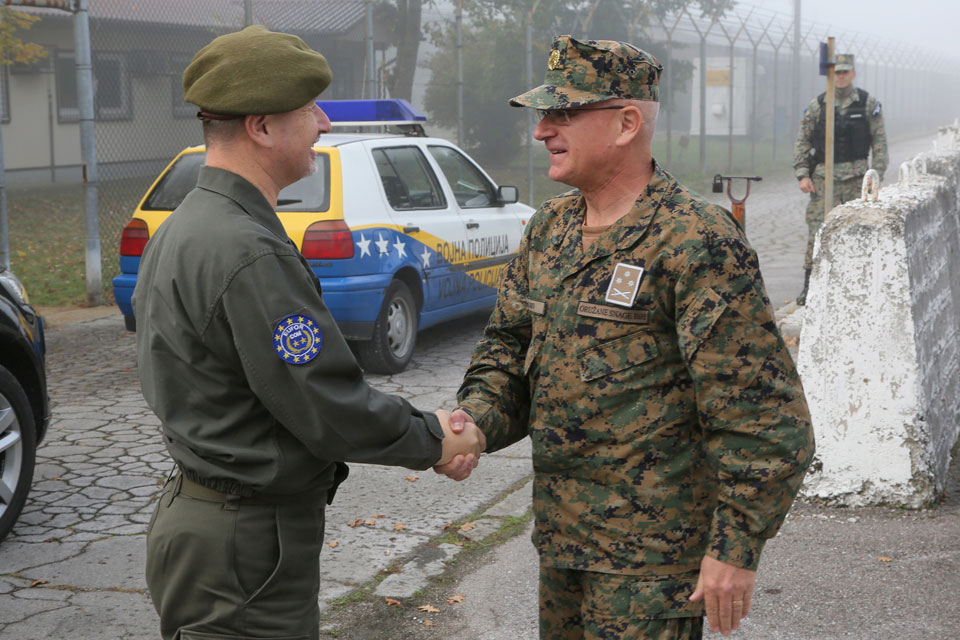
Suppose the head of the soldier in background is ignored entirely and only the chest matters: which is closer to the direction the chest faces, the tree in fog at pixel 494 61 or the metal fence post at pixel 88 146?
the metal fence post

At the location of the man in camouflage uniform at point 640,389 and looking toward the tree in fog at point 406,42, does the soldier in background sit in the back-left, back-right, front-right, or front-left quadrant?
front-right

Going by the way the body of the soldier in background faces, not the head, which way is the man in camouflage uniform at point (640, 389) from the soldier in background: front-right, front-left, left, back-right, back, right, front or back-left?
front

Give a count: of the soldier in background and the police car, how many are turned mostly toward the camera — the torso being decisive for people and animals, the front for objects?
1

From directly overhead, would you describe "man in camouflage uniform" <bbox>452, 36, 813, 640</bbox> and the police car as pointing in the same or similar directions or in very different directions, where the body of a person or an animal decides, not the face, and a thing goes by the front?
very different directions

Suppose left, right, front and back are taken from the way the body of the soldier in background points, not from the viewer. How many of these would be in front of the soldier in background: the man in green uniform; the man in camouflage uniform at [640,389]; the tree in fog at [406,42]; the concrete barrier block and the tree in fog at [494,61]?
3

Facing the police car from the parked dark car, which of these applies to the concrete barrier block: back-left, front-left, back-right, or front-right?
front-right

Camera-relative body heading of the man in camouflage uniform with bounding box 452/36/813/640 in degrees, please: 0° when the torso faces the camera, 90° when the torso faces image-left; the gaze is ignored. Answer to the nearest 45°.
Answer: approximately 45°

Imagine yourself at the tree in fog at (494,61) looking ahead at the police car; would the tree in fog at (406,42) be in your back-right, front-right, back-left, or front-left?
front-right

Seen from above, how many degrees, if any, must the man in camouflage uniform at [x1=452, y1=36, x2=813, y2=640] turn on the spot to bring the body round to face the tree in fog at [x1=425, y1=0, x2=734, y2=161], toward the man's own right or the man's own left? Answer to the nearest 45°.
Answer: approximately 135° to the man's own right

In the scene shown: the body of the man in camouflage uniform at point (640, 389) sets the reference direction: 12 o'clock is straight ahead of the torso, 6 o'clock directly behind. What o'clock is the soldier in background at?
The soldier in background is roughly at 5 o'clock from the man in camouflage uniform.

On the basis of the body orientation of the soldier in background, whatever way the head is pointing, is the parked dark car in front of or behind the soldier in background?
in front

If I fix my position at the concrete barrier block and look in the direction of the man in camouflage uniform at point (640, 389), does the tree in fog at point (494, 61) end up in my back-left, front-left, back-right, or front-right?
back-right

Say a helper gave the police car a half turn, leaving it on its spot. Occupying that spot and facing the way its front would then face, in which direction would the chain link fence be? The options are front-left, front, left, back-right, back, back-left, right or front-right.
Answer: back-right

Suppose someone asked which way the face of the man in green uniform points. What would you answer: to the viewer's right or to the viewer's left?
to the viewer's right

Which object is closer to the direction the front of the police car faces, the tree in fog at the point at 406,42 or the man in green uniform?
the tree in fog
